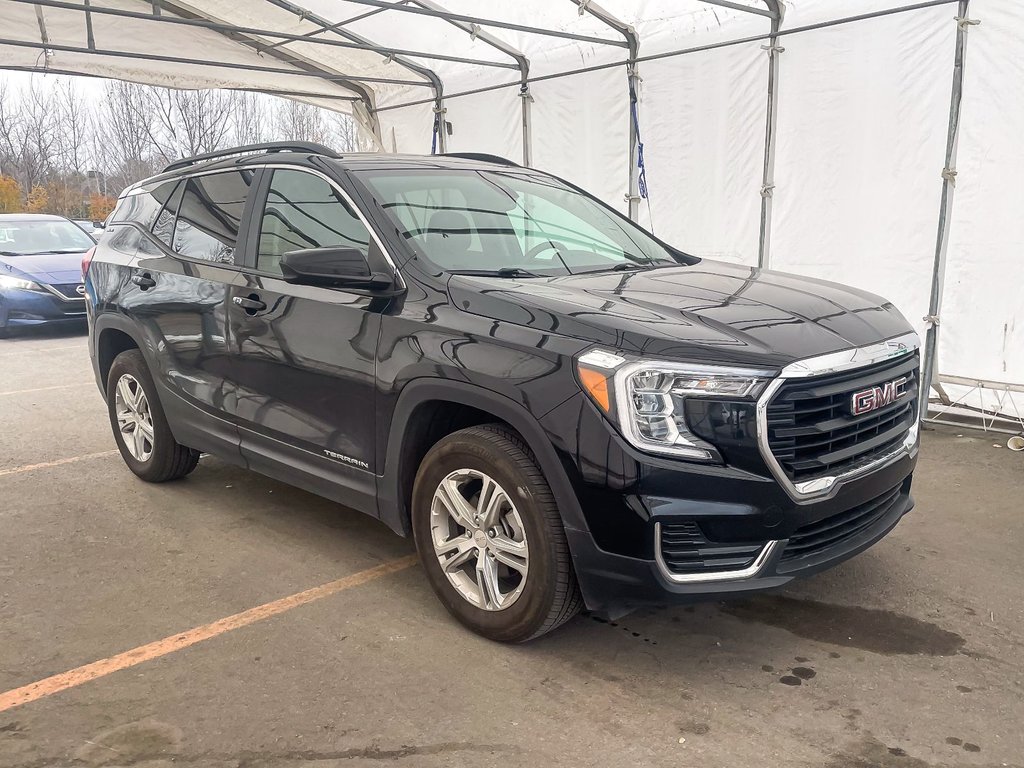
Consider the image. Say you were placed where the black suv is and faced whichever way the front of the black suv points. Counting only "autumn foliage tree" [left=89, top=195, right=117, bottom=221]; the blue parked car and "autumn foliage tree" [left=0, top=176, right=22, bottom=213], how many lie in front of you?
0

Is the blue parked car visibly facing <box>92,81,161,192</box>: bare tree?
no

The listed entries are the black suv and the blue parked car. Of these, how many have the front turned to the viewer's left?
0

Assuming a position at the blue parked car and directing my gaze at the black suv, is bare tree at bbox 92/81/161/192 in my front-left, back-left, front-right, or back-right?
back-left

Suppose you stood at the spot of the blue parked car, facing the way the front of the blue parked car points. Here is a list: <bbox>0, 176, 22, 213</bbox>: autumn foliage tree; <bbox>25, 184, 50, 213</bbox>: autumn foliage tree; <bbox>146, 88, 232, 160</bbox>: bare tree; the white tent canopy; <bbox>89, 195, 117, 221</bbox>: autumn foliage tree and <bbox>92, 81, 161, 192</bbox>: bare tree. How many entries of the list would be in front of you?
1

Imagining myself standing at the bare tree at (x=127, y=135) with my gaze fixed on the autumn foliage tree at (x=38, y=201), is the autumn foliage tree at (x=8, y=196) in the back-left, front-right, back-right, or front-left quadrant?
front-left

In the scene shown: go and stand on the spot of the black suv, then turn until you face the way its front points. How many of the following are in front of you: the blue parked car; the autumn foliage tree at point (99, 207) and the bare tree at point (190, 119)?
0

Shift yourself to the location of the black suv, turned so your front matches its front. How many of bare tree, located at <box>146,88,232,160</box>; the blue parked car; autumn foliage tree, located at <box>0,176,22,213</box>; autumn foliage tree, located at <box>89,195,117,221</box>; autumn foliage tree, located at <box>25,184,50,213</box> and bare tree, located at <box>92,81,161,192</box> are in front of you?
0

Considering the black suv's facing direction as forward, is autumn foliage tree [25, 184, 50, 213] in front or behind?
behind

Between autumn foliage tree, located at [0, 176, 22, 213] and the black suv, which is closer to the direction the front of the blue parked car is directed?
the black suv

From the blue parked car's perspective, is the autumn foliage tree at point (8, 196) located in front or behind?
behind

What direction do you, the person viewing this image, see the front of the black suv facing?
facing the viewer and to the right of the viewer

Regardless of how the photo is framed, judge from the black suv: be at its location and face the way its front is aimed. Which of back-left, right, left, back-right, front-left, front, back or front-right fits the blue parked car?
back

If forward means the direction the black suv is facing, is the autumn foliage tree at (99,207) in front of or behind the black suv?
behind

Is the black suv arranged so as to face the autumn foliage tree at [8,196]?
no

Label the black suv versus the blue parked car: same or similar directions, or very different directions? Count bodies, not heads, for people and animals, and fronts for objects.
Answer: same or similar directions

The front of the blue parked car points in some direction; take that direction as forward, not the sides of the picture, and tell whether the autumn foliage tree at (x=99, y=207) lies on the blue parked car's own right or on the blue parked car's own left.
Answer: on the blue parked car's own left
